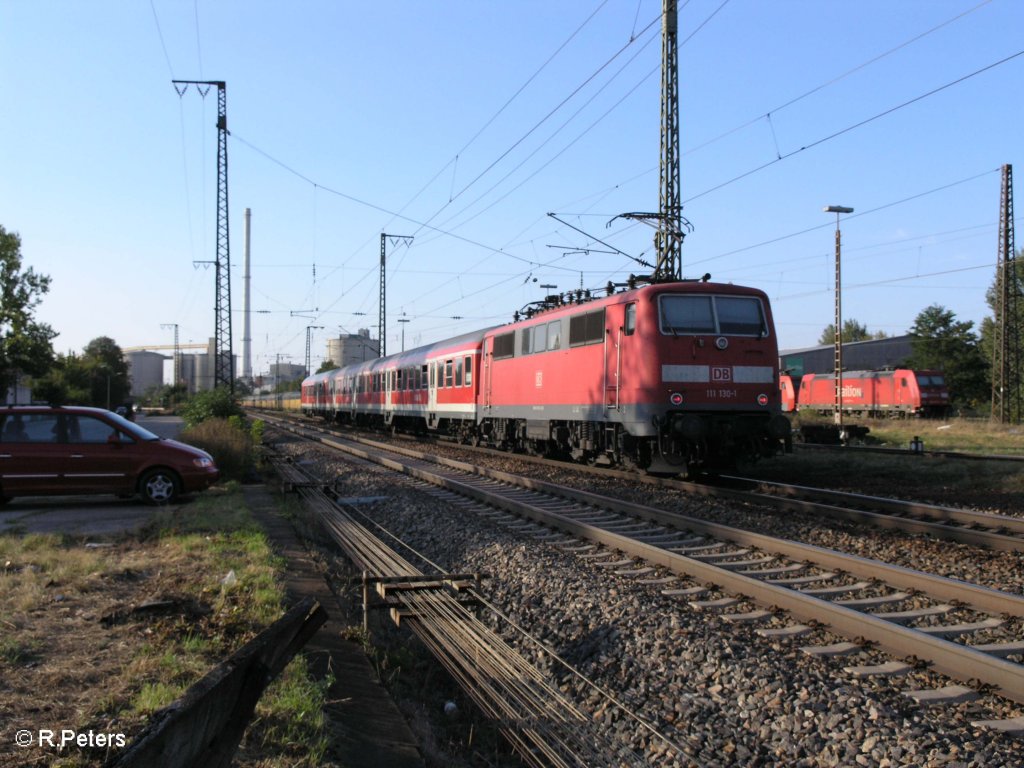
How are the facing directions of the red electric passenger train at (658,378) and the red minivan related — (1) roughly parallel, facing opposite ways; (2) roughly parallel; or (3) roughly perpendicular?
roughly perpendicular

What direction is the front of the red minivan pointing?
to the viewer's right

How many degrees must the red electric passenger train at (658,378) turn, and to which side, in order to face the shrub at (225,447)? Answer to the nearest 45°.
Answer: approximately 135° to its right
